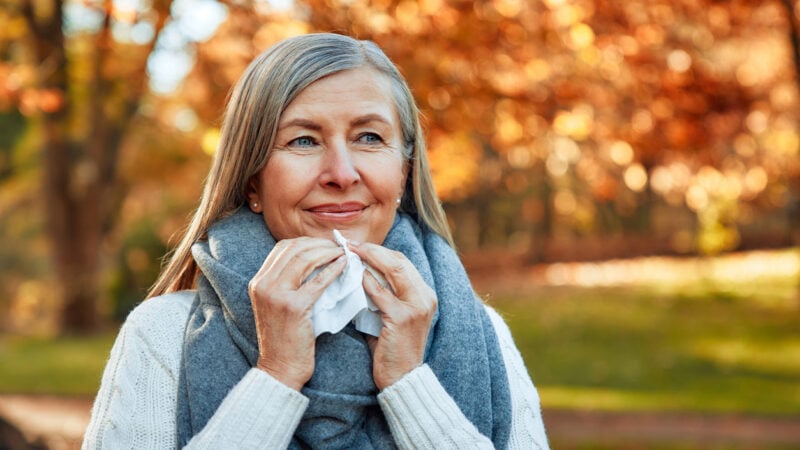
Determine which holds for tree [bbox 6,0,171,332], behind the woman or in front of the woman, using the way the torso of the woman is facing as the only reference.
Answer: behind

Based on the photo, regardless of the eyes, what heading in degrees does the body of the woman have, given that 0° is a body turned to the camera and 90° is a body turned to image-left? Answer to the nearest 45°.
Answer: approximately 0°
